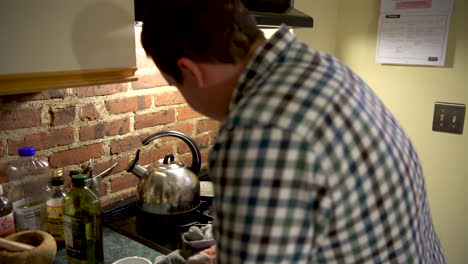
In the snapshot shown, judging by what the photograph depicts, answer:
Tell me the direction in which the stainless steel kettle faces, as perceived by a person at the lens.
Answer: facing to the left of the viewer

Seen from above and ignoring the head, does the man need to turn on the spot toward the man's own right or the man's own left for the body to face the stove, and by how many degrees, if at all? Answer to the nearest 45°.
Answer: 0° — they already face it

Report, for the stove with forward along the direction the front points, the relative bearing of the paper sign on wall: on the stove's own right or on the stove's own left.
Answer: on the stove's own left

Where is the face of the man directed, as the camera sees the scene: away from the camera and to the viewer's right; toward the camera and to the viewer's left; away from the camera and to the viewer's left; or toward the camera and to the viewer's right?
away from the camera and to the viewer's left

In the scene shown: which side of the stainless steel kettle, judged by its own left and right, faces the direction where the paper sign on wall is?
back

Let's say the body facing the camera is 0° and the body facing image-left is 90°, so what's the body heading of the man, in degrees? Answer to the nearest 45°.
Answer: approximately 135°

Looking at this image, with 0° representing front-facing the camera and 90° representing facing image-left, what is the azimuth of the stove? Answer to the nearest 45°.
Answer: approximately 315°
